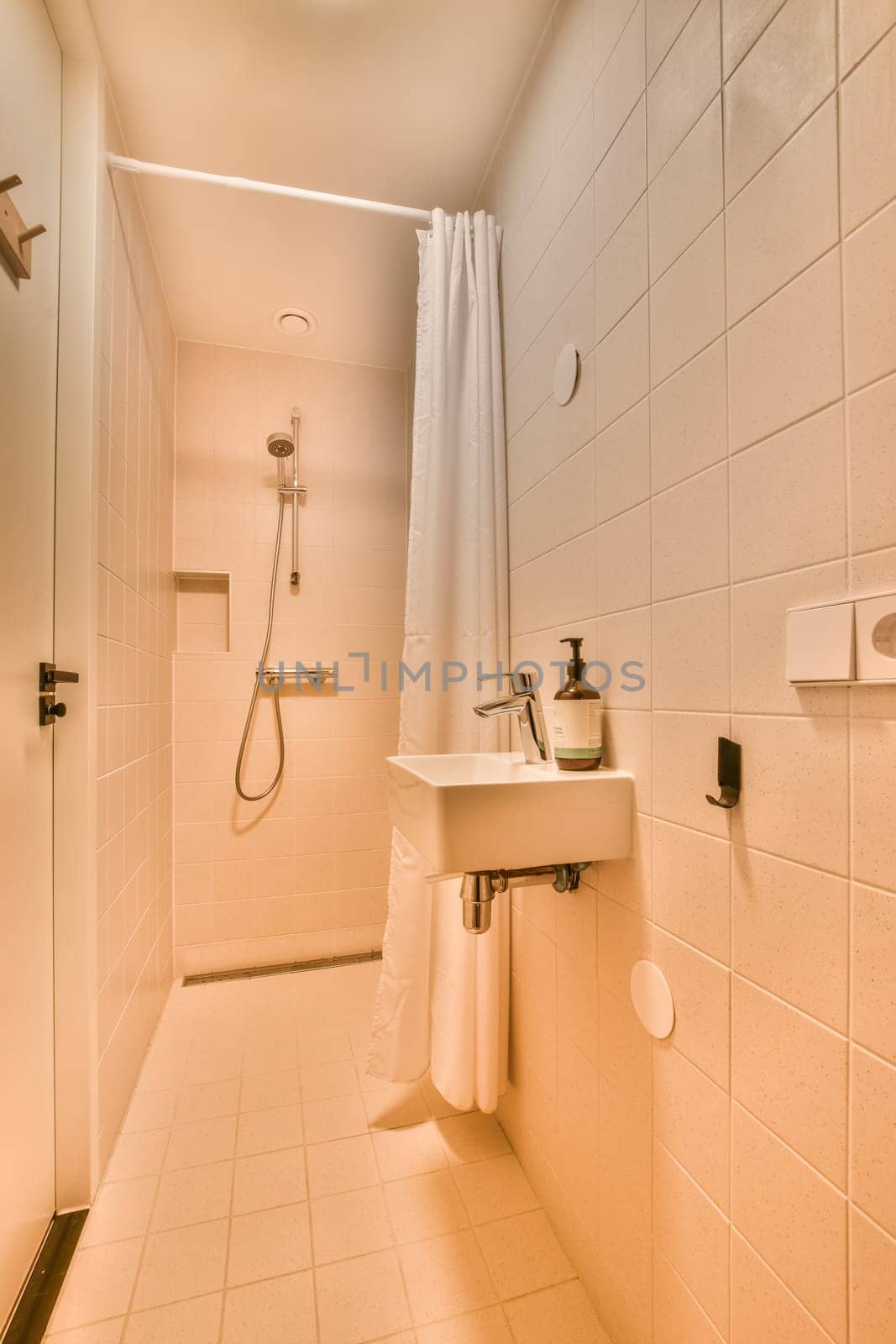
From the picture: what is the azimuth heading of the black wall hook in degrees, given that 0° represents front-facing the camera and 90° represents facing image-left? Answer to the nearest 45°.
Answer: approximately 45°

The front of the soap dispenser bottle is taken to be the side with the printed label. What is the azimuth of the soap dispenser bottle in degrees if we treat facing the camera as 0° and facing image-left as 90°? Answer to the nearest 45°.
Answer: approximately 45°

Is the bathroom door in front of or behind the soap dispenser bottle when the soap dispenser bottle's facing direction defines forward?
in front

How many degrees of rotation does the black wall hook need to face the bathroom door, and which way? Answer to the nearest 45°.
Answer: approximately 45° to its right

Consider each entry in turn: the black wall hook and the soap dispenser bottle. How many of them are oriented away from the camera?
0
